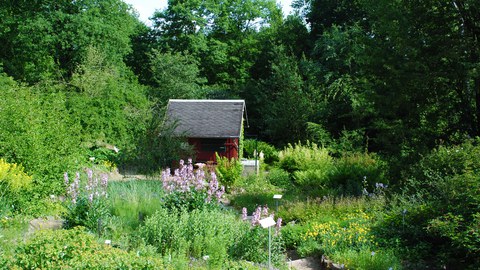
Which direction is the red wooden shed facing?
toward the camera

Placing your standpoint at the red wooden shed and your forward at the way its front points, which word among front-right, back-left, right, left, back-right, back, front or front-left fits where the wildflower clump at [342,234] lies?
front

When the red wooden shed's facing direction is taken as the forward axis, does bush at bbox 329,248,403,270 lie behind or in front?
in front

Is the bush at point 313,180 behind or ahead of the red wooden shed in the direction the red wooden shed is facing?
ahead

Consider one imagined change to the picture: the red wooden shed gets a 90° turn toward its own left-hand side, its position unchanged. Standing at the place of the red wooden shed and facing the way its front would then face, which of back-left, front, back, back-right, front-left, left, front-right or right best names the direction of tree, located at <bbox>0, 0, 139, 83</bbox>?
back-left

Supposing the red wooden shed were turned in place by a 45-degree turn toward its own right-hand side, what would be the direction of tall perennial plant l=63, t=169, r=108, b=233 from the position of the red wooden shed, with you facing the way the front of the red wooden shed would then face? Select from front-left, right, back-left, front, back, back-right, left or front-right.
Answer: front-left

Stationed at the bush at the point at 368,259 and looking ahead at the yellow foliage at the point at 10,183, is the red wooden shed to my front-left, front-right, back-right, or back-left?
front-right

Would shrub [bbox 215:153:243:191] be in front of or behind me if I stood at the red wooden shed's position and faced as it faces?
in front

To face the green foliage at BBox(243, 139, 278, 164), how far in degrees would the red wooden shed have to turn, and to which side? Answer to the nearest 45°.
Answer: approximately 135° to its left

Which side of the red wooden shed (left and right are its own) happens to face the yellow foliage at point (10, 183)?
front

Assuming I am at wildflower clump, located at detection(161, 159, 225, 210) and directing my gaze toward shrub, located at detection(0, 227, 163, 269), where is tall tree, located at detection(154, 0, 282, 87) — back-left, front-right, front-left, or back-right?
back-right

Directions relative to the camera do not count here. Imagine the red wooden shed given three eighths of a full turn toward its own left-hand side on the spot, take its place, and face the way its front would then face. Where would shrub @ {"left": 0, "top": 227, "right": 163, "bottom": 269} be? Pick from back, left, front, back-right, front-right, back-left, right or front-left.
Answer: back-right

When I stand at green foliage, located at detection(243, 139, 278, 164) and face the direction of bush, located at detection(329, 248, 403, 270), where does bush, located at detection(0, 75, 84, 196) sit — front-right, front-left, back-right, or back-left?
front-right

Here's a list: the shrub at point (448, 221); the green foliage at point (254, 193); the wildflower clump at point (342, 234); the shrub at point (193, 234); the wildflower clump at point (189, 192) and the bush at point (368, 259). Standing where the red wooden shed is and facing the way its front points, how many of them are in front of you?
6

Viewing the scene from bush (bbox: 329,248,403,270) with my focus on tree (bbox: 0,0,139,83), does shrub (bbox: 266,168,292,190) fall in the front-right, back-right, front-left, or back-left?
front-right

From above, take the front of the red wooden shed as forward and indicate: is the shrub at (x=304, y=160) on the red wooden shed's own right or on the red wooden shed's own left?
on the red wooden shed's own left

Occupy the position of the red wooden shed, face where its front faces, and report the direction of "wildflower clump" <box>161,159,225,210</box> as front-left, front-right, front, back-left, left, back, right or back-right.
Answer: front

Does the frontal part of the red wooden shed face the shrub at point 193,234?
yes
